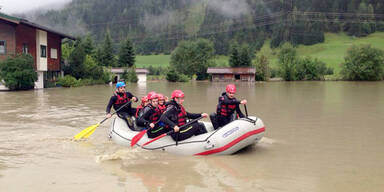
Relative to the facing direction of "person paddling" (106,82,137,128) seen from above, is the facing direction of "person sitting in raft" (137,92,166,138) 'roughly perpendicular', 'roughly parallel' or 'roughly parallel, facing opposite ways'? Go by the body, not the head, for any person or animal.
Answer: roughly parallel

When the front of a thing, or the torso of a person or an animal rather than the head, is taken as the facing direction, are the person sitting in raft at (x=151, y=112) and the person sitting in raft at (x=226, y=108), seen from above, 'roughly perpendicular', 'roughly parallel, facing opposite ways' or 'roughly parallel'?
roughly parallel

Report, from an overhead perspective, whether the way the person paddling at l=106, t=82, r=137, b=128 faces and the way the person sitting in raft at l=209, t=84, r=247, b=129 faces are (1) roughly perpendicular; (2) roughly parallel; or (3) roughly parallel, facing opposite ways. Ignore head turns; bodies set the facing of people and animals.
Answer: roughly parallel
